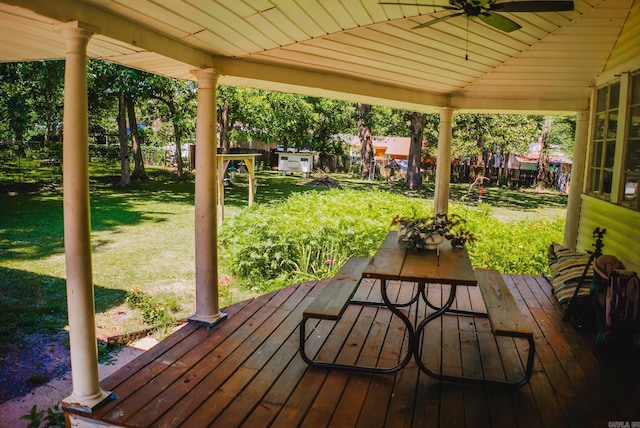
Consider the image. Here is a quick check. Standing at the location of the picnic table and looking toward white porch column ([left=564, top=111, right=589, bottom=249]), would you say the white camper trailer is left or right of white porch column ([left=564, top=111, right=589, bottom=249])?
left

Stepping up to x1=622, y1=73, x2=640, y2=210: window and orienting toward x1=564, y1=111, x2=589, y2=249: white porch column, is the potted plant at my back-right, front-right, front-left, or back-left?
back-left
